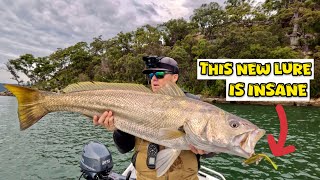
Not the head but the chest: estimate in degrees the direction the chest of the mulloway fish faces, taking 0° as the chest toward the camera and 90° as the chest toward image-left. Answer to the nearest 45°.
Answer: approximately 270°
